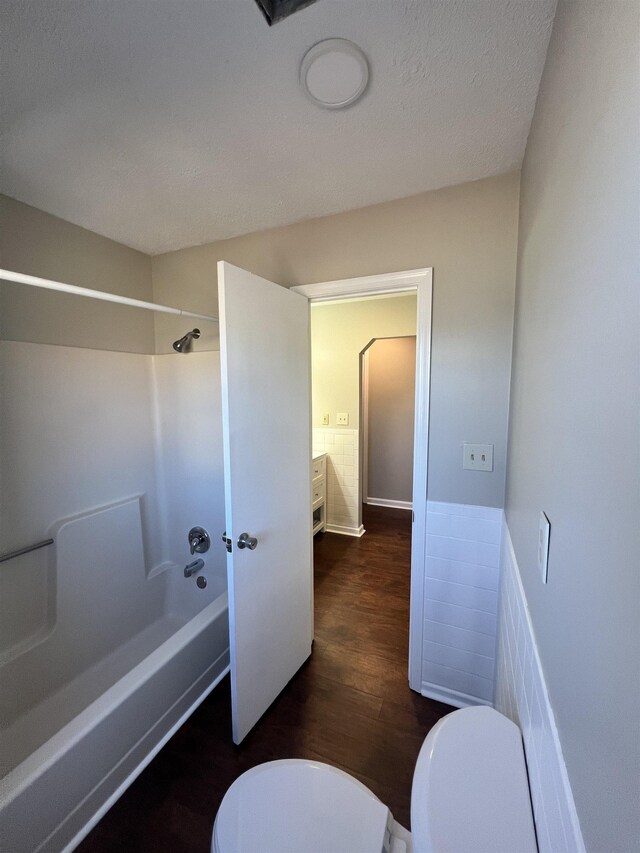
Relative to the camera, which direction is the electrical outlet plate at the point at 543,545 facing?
to the viewer's left

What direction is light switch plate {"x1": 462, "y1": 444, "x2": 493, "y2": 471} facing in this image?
toward the camera

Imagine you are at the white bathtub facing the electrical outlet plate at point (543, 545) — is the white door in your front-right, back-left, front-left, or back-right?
front-left

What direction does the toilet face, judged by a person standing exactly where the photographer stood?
facing to the left of the viewer

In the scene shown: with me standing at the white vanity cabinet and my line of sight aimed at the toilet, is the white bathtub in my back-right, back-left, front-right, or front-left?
front-right

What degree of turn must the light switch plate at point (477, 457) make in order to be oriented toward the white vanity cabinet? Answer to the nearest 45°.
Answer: approximately 135° to its right

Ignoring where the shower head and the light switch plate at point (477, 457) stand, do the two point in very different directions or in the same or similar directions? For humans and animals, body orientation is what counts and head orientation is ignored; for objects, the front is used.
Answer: same or similar directions

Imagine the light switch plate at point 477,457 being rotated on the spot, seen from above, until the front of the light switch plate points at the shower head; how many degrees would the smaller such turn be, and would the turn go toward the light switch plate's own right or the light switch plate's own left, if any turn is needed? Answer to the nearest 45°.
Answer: approximately 90° to the light switch plate's own right

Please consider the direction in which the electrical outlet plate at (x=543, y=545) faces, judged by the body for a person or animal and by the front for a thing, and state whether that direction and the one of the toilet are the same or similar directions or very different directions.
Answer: same or similar directions

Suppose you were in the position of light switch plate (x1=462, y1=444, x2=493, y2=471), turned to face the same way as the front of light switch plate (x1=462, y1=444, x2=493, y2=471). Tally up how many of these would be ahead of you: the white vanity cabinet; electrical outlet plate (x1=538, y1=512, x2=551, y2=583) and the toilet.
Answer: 2

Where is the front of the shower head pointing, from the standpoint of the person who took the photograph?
facing the viewer and to the left of the viewer

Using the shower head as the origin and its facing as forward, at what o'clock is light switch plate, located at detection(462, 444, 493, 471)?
The light switch plate is roughly at 9 o'clock from the shower head.

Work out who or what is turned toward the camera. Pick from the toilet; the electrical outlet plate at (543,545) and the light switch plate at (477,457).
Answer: the light switch plate at (477,457)

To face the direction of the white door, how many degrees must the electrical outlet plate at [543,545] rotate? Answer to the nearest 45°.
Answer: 0° — it already faces it

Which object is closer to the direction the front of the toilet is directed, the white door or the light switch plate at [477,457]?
the white door
